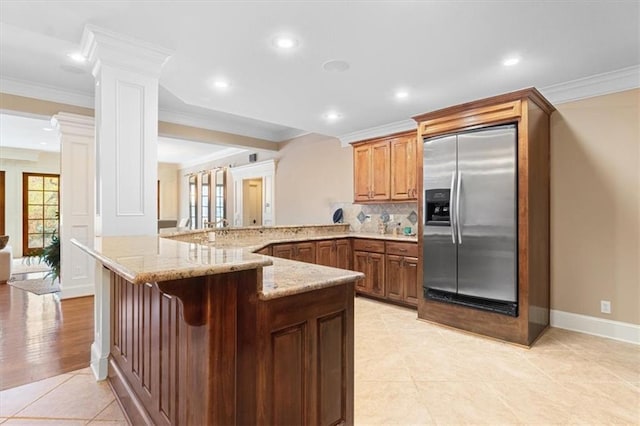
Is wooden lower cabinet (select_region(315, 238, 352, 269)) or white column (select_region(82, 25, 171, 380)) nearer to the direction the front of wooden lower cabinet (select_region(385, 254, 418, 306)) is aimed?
the white column

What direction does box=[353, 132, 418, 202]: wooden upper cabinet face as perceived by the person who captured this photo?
facing the viewer and to the left of the viewer

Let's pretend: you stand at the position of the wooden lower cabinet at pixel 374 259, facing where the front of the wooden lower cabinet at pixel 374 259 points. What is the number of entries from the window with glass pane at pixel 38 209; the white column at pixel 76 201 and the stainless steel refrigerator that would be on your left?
1

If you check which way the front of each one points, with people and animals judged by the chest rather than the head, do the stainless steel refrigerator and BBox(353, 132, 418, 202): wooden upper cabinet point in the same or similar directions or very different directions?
same or similar directions

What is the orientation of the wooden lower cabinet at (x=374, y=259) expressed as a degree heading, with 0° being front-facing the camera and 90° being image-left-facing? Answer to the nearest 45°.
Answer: approximately 45°

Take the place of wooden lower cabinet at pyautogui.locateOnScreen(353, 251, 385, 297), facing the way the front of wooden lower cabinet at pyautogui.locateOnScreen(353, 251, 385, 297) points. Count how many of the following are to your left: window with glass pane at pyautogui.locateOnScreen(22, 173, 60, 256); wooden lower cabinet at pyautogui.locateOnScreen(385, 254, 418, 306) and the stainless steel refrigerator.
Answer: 2

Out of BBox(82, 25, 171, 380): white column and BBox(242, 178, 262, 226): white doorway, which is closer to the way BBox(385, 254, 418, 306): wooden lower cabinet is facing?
the white column

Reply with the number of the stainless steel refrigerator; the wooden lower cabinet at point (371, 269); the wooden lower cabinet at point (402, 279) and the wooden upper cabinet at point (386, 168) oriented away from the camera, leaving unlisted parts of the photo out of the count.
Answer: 0

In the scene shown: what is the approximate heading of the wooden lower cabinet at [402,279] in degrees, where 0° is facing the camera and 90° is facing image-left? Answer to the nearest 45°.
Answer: approximately 45°

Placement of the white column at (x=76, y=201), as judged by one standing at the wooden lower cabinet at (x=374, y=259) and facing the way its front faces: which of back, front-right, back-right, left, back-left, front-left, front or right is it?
front-right

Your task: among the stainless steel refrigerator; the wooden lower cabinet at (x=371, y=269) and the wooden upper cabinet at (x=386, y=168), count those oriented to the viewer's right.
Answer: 0

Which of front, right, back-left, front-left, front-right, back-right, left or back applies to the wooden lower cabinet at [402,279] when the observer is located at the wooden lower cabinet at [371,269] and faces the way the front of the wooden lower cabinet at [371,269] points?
left

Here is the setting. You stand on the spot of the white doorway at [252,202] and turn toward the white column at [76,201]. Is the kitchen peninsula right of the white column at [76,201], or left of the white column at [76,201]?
left

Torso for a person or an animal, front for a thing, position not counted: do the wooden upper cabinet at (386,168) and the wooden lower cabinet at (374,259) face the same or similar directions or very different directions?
same or similar directions

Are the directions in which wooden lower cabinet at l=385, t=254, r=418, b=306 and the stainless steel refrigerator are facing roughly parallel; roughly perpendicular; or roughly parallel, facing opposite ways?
roughly parallel

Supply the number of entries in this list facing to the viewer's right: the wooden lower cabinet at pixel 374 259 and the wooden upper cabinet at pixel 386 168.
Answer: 0
